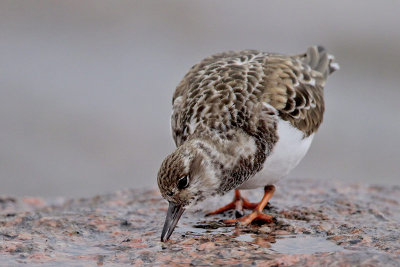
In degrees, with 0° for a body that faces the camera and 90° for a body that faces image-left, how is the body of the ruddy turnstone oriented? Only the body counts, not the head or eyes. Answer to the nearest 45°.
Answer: approximately 45°
